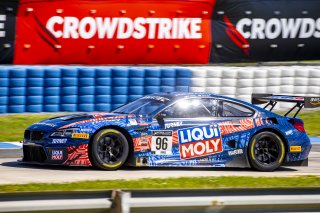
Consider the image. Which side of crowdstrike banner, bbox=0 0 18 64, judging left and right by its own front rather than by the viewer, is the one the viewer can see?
front

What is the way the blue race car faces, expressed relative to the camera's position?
facing to the left of the viewer

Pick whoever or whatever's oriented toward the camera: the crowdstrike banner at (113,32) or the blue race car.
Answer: the crowdstrike banner

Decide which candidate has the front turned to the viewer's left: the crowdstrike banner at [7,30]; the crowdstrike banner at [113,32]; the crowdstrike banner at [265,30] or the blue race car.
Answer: the blue race car

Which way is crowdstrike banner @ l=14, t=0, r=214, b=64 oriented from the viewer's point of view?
toward the camera

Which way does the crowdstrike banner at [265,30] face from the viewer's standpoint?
toward the camera

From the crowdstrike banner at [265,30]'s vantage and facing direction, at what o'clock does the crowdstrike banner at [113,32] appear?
the crowdstrike banner at [113,32] is roughly at 2 o'clock from the crowdstrike banner at [265,30].

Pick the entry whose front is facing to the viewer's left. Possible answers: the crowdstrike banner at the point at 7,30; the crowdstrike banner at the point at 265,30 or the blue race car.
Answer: the blue race car

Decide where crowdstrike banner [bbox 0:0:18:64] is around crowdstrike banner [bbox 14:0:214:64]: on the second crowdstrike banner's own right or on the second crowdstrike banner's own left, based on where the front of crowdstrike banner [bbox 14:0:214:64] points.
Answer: on the second crowdstrike banner's own right

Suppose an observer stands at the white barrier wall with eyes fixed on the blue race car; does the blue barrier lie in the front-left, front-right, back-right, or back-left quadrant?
front-right

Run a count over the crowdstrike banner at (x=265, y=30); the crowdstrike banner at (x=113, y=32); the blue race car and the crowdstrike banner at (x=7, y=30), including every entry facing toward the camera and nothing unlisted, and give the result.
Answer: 3

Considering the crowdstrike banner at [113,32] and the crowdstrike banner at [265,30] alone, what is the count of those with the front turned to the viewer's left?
0

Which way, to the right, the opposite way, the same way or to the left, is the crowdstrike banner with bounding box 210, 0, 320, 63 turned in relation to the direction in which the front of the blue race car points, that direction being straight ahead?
to the left

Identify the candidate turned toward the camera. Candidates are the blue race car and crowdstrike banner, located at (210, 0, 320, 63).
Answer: the crowdstrike banner

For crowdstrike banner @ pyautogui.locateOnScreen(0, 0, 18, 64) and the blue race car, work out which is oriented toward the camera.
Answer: the crowdstrike banner

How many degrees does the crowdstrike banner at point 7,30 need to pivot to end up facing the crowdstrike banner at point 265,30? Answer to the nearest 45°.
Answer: approximately 90° to its left

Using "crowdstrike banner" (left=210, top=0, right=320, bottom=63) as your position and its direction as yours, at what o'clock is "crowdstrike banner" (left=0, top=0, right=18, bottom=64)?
"crowdstrike banner" (left=0, top=0, right=18, bottom=64) is roughly at 2 o'clock from "crowdstrike banner" (left=210, top=0, right=320, bottom=63).
